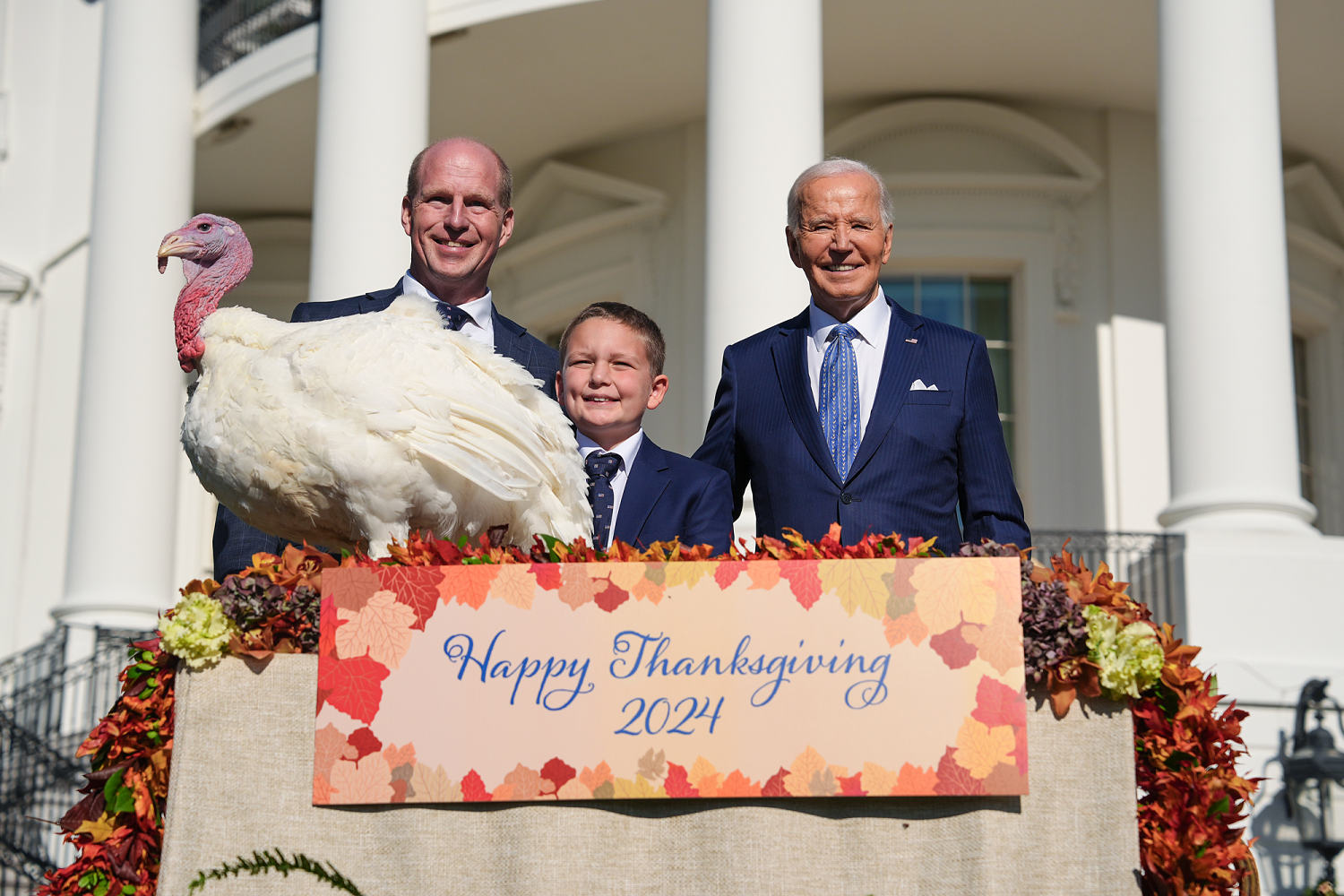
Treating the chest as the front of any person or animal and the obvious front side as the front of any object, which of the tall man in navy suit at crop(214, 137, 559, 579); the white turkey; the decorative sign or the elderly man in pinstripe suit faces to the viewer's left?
the white turkey

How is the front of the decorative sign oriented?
toward the camera

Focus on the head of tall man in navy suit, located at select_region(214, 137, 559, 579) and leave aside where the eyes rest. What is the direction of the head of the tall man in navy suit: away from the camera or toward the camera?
toward the camera

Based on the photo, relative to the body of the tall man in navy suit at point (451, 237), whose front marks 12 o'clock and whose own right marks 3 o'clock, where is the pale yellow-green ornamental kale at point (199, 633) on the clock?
The pale yellow-green ornamental kale is roughly at 1 o'clock from the tall man in navy suit.

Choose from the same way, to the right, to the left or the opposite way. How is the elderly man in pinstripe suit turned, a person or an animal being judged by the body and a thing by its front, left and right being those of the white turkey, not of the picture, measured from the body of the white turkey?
to the left

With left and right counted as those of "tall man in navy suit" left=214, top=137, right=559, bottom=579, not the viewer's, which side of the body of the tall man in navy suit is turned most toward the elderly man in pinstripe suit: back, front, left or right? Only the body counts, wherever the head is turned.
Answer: left

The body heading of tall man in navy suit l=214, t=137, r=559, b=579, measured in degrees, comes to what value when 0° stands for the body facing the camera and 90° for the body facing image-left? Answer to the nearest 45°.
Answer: approximately 0°

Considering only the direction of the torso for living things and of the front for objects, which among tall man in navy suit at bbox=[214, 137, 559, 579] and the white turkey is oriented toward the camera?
the tall man in navy suit

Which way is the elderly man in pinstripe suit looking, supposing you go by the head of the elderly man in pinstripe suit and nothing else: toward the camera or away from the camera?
toward the camera

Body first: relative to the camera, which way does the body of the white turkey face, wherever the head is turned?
to the viewer's left

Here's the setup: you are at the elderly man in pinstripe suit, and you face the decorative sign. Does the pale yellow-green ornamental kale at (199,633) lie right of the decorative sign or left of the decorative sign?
right
